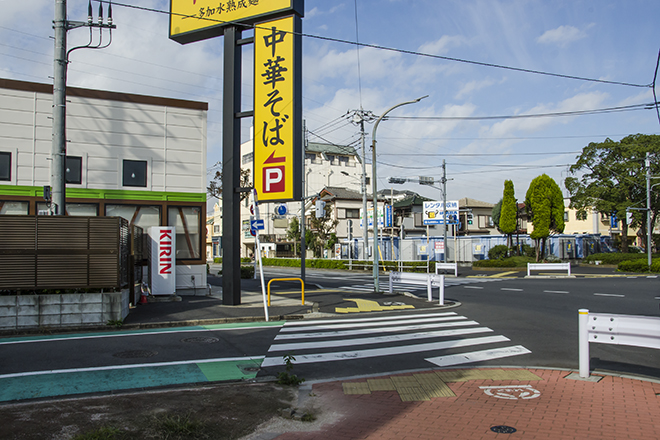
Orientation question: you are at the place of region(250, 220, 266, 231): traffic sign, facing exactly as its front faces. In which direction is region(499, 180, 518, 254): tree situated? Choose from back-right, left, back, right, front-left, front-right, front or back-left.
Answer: back-left

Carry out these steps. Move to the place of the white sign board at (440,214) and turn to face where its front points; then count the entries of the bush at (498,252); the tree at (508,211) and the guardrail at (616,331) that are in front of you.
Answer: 1

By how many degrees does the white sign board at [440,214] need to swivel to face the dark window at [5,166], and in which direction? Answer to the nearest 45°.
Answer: approximately 45° to its right

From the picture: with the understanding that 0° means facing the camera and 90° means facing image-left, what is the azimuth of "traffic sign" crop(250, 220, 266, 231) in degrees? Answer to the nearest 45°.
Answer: approximately 0°

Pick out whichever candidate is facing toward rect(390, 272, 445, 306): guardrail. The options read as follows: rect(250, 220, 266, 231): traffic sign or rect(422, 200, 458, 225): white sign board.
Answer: the white sign board

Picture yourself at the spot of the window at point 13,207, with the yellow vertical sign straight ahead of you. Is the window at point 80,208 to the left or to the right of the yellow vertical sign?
left

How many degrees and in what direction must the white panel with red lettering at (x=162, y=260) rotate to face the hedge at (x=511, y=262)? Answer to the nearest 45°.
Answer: approximately 135° to its left

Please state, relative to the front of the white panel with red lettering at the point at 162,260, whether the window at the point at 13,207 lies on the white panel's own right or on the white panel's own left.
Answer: on the white panel's own right

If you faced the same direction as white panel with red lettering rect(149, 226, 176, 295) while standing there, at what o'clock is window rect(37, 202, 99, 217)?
The window is roughly at 4 o'clock from the white panel with red lettering.

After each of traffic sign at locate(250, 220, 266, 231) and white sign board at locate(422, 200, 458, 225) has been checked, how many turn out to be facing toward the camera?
2

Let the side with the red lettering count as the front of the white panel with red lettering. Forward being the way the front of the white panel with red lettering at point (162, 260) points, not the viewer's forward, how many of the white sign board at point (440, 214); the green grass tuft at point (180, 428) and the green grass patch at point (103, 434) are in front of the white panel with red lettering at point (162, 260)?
2

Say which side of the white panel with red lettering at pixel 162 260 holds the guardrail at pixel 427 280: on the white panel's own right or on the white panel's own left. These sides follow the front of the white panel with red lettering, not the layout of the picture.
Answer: on the white panel's own left

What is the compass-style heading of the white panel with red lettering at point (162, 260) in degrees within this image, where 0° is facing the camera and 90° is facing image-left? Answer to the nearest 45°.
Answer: approximately 0°

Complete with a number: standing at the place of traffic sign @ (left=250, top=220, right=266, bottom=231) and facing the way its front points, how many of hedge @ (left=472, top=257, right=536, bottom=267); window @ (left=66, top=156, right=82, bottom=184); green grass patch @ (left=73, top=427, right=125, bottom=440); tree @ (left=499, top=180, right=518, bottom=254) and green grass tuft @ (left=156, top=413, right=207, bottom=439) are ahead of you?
2
